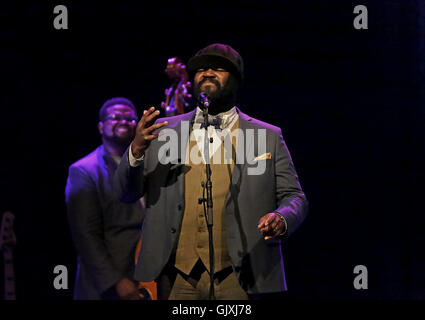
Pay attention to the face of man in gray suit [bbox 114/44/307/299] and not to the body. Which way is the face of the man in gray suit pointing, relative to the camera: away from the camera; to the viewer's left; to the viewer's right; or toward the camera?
toward the camera

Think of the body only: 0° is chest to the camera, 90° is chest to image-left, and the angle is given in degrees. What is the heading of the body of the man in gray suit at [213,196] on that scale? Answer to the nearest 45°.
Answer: approximately 0°
